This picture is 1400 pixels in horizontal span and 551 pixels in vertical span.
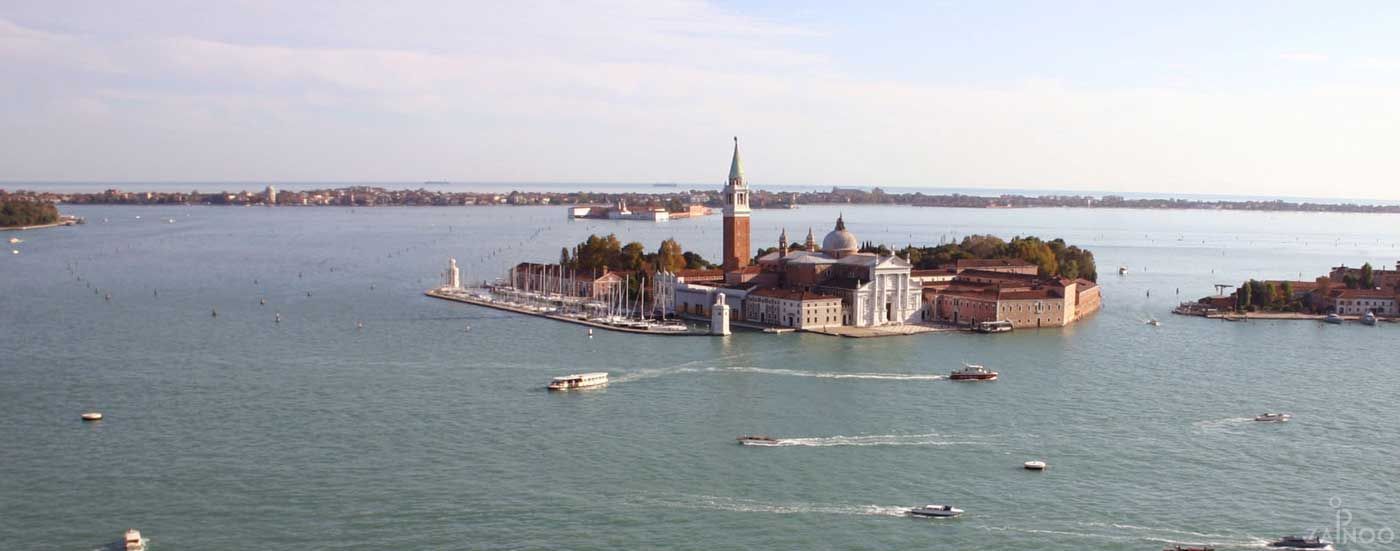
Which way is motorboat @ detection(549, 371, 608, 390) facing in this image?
to the viewer's left

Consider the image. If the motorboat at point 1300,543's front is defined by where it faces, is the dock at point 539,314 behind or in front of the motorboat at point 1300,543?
behind

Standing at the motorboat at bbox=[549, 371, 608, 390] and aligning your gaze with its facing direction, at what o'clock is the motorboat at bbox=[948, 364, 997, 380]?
the motorboat at bbox=[948, 364, 997, 380] is roughly at 6 o'clock from the motorboat at bbox=[549, 371, 608, 390].

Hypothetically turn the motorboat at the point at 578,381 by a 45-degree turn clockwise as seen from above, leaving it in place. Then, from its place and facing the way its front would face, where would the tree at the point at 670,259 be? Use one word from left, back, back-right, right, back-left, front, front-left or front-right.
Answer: front-right

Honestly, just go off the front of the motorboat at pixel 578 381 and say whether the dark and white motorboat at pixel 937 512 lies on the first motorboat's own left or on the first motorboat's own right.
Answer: on the first motorboat's own left

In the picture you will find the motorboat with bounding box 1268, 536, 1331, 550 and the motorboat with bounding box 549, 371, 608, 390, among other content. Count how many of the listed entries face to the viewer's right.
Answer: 1

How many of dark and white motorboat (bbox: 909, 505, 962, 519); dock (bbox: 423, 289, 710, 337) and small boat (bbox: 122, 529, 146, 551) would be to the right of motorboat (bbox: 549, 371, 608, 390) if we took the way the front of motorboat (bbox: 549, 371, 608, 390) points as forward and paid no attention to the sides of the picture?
1

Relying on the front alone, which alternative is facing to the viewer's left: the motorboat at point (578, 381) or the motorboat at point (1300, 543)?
the motorboat at point (578, 381)

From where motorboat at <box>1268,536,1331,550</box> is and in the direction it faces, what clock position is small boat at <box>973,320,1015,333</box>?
The small boat is roughly at 8 o'clock from the motorboat.

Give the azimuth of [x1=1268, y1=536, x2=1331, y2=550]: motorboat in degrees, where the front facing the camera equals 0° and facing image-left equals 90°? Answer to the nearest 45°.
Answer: approximately 270°

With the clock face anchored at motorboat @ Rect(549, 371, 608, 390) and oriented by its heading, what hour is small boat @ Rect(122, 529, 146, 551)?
The small boat is roughly at 10 o'clock from the motorboat.

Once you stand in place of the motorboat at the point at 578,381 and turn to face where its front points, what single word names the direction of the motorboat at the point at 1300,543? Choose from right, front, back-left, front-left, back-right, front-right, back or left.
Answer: back-left

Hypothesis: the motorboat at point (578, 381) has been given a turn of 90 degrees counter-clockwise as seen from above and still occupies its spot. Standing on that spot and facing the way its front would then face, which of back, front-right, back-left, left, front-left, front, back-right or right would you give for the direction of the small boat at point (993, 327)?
back-left

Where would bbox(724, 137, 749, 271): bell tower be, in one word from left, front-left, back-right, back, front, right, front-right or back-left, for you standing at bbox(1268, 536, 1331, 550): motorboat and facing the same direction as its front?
back-left

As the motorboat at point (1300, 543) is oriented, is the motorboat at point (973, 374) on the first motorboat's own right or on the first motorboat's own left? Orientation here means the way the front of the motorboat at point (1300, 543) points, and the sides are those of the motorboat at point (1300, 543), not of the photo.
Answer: on the first motorboat's own left
